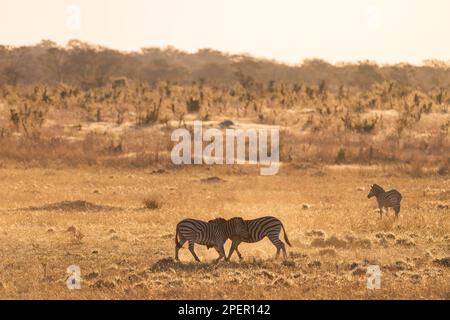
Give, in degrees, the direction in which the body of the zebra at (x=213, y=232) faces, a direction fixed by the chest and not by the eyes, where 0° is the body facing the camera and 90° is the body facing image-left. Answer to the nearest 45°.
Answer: approximately 270°

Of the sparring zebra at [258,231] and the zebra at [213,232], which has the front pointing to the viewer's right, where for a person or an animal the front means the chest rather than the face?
the zebra

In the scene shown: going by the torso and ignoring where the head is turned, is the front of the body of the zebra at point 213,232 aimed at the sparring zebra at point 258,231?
yes

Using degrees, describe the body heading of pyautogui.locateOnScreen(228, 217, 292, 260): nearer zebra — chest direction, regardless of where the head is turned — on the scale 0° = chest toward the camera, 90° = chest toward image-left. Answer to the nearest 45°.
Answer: approximately 90°

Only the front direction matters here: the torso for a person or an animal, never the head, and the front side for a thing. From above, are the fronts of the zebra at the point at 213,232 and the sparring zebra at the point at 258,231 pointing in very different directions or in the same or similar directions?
very different directions

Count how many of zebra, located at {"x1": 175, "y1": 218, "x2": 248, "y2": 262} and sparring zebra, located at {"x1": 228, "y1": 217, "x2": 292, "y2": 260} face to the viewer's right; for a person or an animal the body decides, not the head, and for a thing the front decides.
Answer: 1

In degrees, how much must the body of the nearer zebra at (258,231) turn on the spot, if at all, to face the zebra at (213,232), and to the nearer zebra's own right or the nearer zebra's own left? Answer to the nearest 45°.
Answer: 0° — it already faces it
